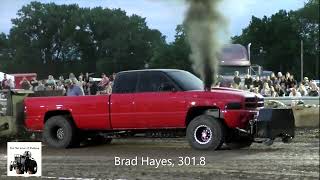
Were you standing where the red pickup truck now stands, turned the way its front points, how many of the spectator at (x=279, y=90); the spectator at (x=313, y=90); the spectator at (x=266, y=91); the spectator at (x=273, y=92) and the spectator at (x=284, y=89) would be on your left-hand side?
5

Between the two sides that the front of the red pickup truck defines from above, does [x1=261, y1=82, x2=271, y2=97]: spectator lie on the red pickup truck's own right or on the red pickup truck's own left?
on the red pickup truck's own left

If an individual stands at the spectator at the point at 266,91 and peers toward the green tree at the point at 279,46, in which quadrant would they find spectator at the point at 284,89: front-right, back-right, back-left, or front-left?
front-right

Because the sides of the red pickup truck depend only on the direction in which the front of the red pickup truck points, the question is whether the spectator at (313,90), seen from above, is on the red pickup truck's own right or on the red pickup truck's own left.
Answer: on the red pickup truck's own left

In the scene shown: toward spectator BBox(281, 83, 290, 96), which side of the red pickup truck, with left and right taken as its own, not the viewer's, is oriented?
left

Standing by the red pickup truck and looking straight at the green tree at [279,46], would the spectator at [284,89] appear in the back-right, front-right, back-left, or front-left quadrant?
front-right

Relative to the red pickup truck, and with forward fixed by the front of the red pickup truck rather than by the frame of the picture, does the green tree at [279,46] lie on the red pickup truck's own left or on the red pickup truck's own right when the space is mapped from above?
on the red pickup truck's own left

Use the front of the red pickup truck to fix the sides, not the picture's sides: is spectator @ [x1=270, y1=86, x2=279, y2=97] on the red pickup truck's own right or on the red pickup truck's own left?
on the red pickup truck's own left

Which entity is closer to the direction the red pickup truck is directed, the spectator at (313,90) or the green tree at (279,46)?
the spectator

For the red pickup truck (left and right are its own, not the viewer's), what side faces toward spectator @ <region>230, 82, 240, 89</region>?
left

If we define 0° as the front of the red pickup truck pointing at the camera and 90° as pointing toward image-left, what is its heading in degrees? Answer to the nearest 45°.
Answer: approximately 315°

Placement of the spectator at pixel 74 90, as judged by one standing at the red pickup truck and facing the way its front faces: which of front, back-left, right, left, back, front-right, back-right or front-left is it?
back
